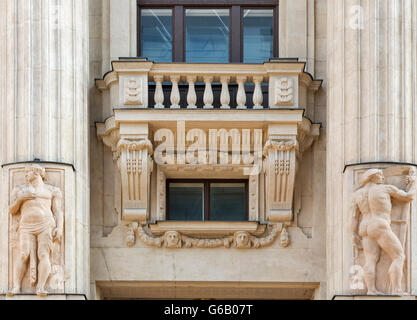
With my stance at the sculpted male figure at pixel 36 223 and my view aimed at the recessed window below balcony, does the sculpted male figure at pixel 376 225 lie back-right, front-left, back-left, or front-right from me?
front-right

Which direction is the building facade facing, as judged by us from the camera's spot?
facing the viewer

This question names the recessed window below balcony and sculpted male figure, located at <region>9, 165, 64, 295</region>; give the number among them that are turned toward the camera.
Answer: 2

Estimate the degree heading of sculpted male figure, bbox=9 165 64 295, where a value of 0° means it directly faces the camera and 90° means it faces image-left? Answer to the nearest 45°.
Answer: approximately 0°

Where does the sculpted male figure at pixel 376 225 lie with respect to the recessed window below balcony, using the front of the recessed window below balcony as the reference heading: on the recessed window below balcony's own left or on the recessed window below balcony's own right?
on the recessed window below balcony's own left
